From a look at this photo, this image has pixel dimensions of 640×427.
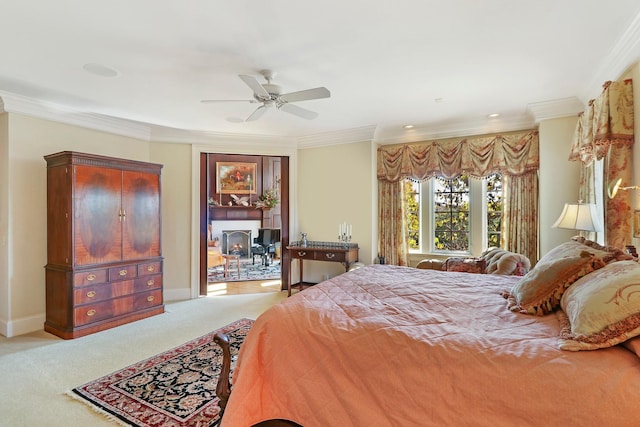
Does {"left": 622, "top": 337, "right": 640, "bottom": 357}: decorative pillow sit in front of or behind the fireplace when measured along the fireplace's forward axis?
in front

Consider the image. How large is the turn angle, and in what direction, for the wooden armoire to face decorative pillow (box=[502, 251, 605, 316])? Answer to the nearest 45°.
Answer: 0° — it already faces it

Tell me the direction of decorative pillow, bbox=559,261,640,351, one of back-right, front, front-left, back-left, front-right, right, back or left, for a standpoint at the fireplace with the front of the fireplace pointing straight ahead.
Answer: front

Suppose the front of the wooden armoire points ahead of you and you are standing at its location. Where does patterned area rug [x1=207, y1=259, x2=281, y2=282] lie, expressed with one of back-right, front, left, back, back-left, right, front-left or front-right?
left

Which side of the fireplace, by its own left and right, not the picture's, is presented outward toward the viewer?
front

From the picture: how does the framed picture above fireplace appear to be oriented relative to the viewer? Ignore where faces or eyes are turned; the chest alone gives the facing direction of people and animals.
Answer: toward the camera

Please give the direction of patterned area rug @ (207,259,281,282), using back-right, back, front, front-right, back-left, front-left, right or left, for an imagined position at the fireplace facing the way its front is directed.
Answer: front

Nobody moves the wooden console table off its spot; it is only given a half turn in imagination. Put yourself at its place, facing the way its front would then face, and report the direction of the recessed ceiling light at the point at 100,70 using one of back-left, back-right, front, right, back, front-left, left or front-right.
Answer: back-left

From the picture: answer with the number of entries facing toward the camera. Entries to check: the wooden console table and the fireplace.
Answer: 2

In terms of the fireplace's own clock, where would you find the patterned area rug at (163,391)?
The patterned area rug is roughly at 12 o'clock from the fireplace.

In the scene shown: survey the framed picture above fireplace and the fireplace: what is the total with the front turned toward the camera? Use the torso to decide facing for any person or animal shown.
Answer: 2

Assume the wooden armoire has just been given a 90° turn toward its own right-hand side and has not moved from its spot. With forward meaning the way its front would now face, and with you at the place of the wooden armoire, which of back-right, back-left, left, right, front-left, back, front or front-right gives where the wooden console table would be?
back-left

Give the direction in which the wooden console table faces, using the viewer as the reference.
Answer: facing the viewer
